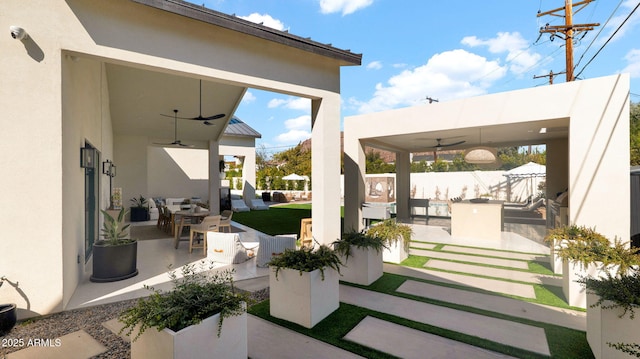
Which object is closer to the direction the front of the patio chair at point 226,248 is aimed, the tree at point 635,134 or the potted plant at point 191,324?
the tree

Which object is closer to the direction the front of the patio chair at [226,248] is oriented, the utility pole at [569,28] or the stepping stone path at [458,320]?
the utility pole

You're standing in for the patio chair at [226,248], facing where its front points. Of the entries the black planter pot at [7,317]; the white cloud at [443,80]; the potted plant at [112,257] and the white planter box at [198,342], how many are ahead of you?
1

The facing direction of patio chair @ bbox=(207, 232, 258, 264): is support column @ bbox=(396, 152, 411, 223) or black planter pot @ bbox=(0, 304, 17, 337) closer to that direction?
the support column

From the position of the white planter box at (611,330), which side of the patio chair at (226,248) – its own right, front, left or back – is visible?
right

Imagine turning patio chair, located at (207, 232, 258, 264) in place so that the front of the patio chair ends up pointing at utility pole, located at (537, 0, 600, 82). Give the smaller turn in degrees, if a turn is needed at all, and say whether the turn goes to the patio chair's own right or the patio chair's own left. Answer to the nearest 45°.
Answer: approximately 45° to the patio chair's own right

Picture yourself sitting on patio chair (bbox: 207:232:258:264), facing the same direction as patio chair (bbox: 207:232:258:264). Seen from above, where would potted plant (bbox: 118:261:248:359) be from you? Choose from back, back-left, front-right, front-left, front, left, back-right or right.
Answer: back-right

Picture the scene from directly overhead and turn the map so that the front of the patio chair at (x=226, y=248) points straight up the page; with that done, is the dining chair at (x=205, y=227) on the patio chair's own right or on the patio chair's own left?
on the patio chair's own left

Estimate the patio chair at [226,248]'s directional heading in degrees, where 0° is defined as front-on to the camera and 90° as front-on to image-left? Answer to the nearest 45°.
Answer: approximately 225°

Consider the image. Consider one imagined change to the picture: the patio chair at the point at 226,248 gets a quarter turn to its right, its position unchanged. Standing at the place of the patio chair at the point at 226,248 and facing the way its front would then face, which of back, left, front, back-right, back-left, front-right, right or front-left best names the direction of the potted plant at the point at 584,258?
front

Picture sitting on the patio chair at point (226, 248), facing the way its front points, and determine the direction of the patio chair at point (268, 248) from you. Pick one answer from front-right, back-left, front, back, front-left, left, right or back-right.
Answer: right

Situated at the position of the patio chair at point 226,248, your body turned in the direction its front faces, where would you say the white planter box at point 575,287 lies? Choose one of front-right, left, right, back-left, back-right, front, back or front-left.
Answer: right

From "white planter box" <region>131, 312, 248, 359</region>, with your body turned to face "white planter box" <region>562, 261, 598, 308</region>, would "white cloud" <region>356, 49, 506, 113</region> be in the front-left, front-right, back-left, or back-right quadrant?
front-left

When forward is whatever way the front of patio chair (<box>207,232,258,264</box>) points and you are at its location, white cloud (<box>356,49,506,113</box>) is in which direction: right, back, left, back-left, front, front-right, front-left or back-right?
front

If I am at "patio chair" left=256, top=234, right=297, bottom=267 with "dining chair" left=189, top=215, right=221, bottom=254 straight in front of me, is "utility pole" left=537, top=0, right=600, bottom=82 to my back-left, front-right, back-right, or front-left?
back-right

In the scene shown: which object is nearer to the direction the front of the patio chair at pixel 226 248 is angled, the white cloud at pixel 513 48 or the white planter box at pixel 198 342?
the white cloud

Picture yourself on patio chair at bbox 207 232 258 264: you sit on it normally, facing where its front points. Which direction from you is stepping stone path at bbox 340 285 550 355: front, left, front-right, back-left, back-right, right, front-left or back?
right

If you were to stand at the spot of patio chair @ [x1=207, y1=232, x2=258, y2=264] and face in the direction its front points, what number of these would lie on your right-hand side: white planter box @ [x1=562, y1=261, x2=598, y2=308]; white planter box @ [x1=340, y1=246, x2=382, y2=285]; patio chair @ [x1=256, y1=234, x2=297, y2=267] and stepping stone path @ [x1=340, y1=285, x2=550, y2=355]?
4

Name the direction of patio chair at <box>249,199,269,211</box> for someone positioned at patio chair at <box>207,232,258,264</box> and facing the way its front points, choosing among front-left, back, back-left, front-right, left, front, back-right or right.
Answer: front-left
